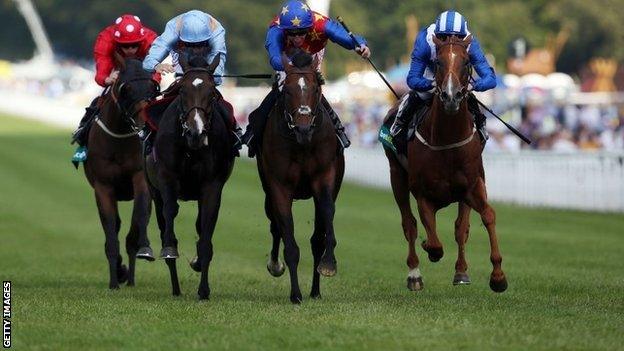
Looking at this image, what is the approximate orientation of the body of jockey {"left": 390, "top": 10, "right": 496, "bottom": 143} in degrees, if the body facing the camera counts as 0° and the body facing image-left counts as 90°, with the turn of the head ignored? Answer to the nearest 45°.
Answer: approximately 0°

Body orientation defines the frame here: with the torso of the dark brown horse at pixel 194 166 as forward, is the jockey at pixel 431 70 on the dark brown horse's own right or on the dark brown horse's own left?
on the dark brown horse's own left

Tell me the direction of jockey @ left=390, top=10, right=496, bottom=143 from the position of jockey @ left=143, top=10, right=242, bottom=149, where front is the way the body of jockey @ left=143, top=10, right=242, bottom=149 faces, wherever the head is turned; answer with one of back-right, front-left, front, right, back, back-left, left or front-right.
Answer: left

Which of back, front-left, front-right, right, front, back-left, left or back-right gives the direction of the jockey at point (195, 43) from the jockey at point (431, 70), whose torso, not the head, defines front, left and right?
right

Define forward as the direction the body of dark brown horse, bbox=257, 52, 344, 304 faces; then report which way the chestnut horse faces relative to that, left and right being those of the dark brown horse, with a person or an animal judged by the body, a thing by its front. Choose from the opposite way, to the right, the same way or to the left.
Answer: the same way

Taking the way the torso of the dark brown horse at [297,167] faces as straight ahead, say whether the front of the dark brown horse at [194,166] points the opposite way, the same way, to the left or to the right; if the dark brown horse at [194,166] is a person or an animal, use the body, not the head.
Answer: the same way

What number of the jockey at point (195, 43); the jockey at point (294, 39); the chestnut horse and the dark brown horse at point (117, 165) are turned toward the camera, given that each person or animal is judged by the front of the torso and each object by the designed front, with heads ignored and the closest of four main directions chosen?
4

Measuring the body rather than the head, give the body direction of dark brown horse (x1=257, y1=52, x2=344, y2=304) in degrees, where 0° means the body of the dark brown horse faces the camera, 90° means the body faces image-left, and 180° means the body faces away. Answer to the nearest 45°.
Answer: approximately 0°

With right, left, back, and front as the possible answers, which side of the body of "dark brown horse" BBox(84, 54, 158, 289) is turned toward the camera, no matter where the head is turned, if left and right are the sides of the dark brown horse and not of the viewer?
front

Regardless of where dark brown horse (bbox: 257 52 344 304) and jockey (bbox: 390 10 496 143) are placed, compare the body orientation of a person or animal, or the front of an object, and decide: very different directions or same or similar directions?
same or similar directions

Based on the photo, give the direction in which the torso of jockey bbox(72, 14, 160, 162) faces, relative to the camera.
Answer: toward the camera

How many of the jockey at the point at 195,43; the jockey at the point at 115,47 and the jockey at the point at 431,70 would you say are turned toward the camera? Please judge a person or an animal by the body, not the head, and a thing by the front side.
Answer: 3

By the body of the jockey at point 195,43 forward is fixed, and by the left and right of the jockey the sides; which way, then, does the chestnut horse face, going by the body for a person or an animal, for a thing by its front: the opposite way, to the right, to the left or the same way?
the same way

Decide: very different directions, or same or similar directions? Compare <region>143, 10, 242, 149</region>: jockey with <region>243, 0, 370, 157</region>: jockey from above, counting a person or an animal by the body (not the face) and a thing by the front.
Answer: same or similar directions

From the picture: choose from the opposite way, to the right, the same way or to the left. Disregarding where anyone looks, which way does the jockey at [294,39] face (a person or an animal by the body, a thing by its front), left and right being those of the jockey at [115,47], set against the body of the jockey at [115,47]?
the same way
